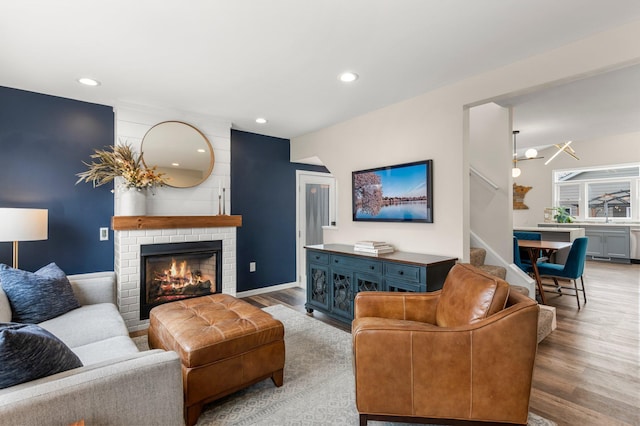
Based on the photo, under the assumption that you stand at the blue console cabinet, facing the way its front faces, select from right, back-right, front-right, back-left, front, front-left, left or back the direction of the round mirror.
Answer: front-right

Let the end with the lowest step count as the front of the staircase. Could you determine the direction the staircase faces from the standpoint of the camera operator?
facing the viewer and to the right of the viewer

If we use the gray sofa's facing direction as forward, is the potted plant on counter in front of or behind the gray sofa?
in front

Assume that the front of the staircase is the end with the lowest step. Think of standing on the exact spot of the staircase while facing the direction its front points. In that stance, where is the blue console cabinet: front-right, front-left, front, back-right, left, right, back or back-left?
right

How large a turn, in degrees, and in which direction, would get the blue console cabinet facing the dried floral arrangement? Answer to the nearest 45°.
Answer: approximately 45° to its right

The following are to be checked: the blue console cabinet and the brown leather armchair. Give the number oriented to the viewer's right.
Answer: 0

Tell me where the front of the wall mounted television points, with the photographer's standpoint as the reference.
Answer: facing the viewer and to the left of the viewer

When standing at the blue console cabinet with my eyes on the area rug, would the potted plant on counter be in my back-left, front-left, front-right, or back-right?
back-left

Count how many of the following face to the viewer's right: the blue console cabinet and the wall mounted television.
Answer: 0

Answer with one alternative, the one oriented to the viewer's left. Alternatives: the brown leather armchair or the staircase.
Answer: the brown leather armchair

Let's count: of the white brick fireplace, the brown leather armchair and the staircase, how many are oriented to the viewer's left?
1

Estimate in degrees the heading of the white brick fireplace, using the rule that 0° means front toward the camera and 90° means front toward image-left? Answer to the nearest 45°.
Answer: approximately 315°

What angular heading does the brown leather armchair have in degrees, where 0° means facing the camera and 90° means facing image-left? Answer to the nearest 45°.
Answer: approximately 90°

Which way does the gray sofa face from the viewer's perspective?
to the viewer's right
